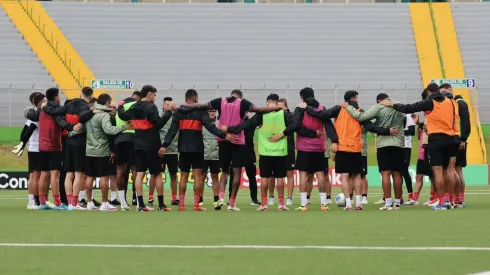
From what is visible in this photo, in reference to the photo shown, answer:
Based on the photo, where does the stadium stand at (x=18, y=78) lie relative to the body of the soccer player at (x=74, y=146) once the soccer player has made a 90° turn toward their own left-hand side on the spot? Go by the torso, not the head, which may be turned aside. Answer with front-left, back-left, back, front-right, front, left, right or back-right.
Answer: front-right

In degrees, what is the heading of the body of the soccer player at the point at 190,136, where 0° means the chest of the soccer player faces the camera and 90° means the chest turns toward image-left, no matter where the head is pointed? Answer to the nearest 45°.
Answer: approximately 180°

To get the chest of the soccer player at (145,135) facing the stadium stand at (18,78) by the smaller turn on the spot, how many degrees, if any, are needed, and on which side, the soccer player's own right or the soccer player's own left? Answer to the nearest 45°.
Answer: approximately 45° to the soccer player's own left

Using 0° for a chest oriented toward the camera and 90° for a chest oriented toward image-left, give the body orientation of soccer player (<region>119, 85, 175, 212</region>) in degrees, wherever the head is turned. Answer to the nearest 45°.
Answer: approximately 225°
